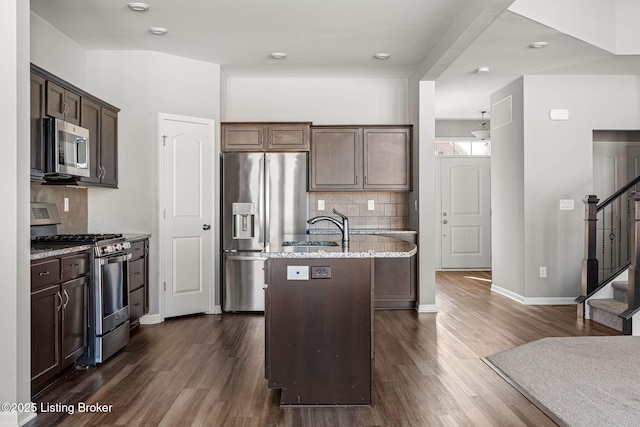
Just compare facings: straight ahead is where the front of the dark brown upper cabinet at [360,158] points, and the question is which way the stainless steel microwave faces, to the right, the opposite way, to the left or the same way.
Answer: to the left

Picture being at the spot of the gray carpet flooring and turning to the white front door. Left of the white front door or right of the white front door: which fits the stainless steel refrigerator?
left

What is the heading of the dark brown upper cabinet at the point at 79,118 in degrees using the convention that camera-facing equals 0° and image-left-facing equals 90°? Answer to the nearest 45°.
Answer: approximately 315°

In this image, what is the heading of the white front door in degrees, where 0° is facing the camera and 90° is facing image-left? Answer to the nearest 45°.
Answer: approximately 0°

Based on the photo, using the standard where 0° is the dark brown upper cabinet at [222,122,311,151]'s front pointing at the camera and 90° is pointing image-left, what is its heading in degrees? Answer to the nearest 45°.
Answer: approximately 0°

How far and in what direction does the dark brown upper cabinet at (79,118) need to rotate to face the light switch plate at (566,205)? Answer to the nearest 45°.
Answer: approximately 45° to its left

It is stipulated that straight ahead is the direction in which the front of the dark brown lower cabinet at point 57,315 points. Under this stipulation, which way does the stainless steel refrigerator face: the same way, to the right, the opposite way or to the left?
to the right

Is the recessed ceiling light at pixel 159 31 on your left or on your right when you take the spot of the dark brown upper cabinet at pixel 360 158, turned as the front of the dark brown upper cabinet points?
on your right

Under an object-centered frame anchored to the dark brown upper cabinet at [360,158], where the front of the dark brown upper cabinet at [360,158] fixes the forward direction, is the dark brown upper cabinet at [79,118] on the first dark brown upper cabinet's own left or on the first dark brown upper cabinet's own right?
on the first dark brown upper cabinet's own right

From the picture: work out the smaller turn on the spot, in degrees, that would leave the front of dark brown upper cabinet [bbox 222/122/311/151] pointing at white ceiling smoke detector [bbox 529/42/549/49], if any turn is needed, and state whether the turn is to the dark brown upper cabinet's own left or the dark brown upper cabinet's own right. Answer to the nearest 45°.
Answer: approximately 45° to the dark brown upper cabinet's own left
